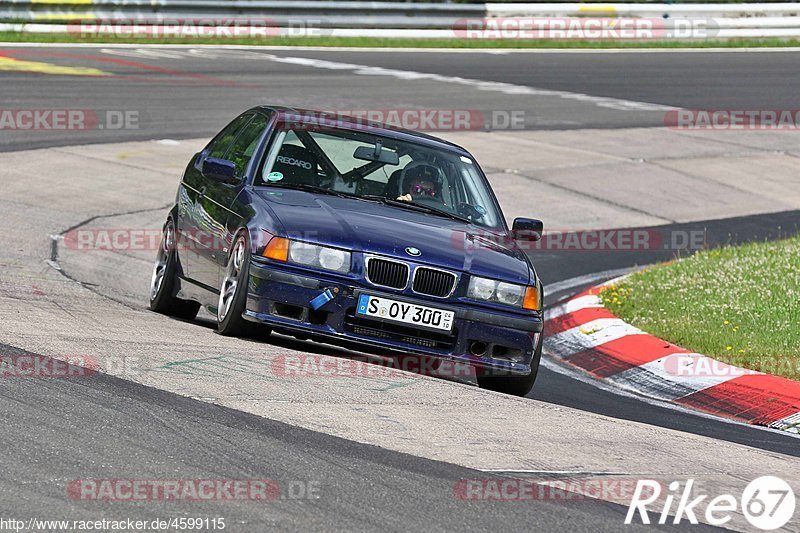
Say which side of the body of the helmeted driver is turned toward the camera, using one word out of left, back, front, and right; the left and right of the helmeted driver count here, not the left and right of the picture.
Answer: front

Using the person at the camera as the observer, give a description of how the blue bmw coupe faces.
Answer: facing the viewer
